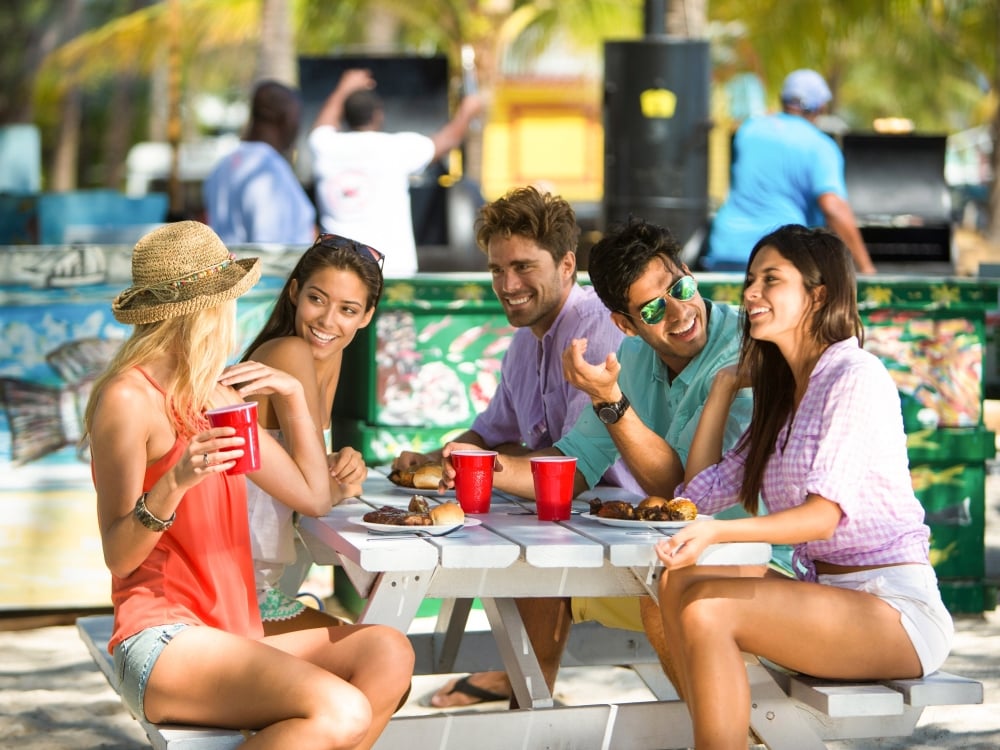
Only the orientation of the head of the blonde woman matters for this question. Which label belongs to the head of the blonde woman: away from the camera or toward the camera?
away from the camera

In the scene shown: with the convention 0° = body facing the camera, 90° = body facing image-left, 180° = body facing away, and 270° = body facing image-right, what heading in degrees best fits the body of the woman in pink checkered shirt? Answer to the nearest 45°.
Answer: approximately 90°

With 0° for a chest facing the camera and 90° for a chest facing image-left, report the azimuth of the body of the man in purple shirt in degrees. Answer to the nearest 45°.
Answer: approximately 45°

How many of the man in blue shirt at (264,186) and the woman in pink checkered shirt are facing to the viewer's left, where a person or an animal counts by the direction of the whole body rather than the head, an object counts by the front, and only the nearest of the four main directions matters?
1

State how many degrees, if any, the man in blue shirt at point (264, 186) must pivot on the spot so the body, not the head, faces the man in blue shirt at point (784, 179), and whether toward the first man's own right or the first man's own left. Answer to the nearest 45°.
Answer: approximately 45° to the first man's own right

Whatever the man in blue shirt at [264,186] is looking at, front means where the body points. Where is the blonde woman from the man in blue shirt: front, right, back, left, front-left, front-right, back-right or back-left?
back-right

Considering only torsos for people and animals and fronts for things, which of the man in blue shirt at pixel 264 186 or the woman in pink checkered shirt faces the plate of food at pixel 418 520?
the woman in pink checkered shirt

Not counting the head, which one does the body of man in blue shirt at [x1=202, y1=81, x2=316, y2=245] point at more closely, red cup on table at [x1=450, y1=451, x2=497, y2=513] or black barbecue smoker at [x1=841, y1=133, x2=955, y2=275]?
the black barbecue smoker

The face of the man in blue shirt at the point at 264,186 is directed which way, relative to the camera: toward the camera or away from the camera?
away from the camera

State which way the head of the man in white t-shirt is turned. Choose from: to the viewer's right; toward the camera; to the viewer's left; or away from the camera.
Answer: away from the camera
